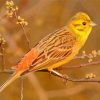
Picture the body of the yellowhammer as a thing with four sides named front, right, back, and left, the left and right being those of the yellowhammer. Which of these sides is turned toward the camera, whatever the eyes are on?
right
